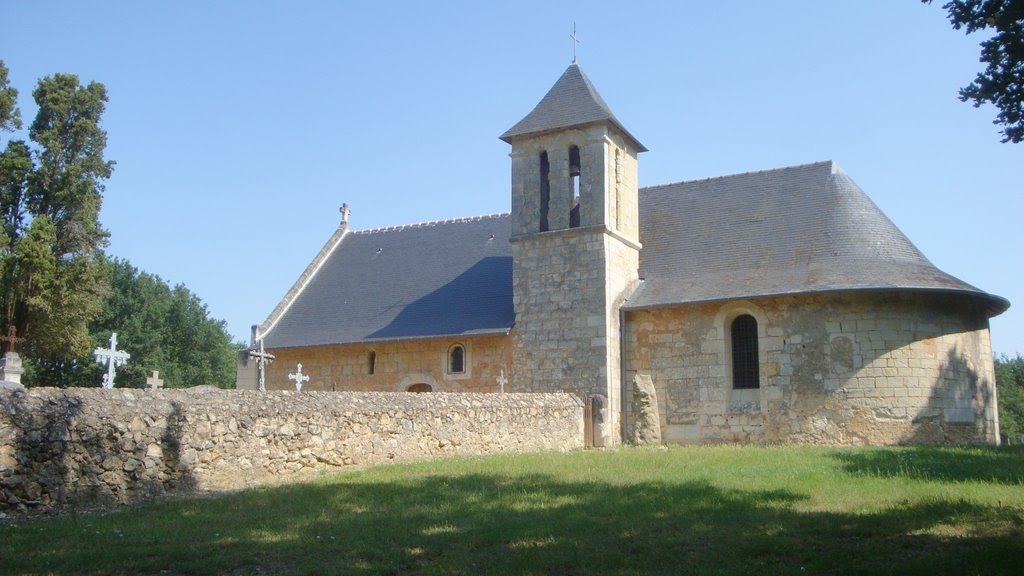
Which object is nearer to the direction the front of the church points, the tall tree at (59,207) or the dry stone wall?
the tall tree

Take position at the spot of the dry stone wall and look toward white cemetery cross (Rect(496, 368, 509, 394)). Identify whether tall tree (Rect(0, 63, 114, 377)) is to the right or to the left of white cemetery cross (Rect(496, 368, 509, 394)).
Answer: left

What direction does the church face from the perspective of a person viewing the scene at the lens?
facing away from the viewer and to the left of the viewer

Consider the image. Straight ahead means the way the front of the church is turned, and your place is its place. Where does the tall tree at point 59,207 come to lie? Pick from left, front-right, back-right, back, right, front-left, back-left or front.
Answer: front-left
